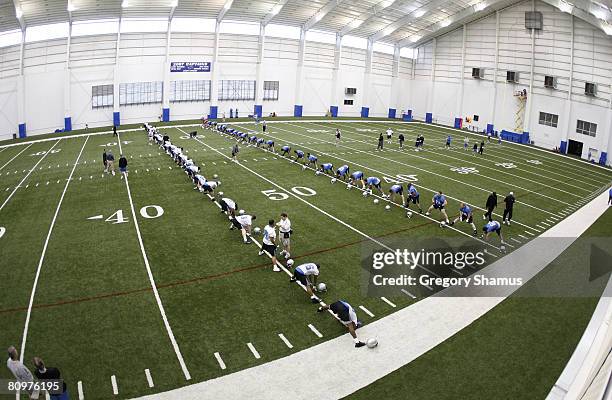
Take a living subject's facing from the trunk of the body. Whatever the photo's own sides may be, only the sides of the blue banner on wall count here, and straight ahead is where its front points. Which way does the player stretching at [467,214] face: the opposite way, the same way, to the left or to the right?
to the right

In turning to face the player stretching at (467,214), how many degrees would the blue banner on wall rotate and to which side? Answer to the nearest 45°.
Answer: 0° — it already faces them

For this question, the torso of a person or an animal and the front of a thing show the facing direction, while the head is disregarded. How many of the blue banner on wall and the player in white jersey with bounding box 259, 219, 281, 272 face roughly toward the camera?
1

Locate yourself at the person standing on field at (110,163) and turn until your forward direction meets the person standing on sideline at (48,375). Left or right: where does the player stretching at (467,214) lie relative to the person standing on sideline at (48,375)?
left

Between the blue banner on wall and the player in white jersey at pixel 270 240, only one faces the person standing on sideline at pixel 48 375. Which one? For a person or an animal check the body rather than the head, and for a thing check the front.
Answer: the blue banner on wall

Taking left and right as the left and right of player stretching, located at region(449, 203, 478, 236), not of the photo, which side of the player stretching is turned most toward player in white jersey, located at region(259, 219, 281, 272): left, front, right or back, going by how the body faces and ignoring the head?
front

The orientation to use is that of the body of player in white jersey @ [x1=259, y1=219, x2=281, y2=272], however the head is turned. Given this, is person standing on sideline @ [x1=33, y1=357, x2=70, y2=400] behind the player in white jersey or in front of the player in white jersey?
behind

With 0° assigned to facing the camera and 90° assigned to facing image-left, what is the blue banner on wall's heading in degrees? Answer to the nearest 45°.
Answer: approximately 0°

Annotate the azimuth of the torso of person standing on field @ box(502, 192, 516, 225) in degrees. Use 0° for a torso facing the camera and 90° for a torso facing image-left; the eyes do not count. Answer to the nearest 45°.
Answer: approximately 45°

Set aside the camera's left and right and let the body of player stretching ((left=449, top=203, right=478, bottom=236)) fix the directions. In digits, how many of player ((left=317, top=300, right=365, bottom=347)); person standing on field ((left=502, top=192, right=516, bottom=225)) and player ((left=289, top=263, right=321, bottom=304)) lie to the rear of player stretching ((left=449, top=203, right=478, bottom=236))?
1

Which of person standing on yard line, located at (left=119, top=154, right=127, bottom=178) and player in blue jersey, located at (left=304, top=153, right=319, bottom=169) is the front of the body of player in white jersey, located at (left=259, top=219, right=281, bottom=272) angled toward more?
the player in blue jersey
